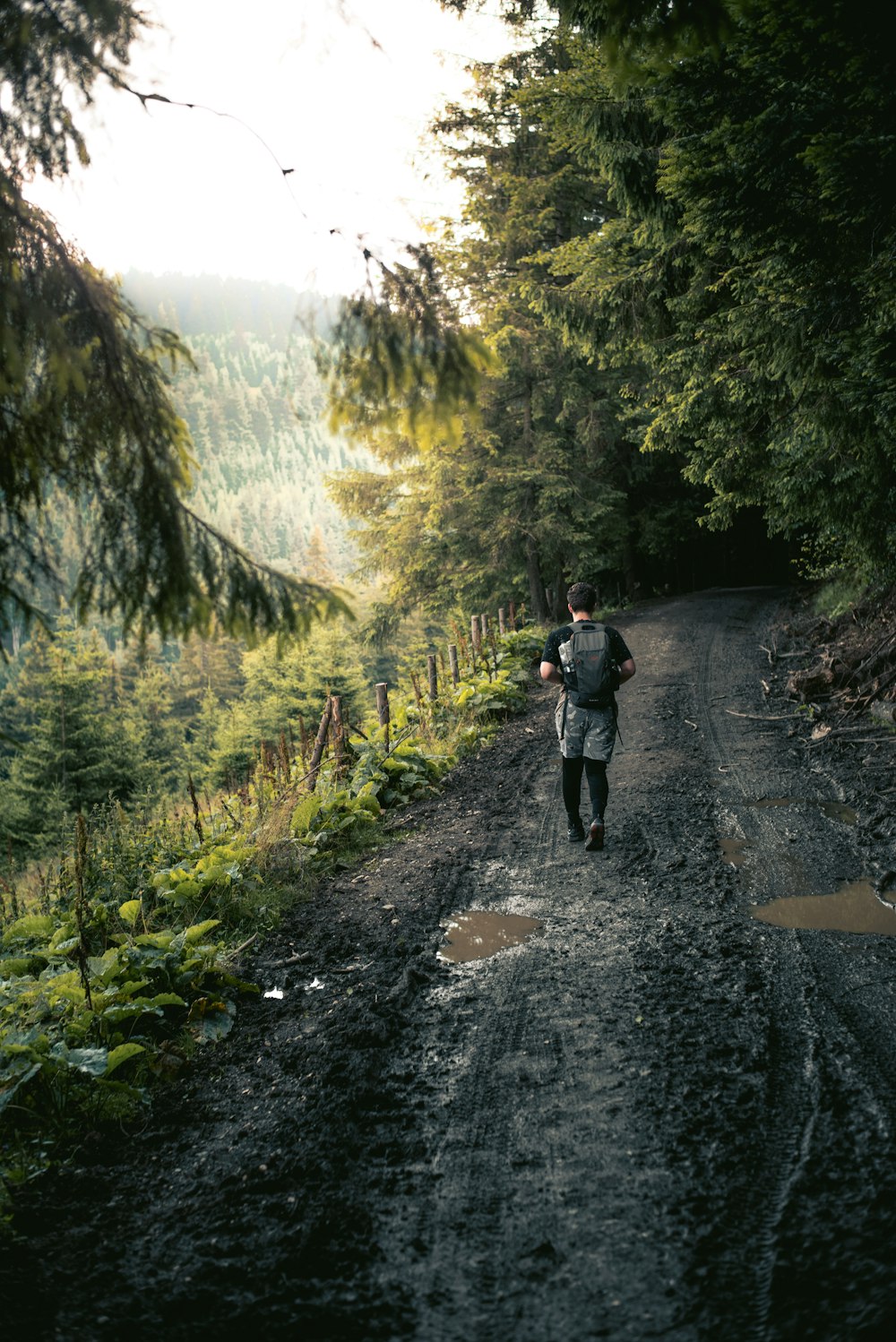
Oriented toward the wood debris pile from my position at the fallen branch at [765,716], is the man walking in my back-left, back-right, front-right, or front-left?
back-right

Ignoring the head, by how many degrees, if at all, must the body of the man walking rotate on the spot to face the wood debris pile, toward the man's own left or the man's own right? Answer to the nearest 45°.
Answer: approximately 45° to the man's own right

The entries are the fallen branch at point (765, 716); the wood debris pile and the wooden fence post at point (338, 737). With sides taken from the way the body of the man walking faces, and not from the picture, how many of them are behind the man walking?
0

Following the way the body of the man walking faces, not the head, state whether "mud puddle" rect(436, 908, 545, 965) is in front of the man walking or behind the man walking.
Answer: behind

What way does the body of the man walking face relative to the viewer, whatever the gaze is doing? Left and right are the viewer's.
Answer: facing away from the viewer

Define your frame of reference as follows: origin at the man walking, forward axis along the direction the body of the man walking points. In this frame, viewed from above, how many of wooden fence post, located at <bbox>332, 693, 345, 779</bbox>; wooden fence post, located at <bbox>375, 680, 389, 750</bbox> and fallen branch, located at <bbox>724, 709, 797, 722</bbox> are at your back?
0

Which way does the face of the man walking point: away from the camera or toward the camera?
away from the camera

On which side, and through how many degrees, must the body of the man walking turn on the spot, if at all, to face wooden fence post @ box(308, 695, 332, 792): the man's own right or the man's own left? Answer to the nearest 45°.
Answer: approximately 45° to the man's own left

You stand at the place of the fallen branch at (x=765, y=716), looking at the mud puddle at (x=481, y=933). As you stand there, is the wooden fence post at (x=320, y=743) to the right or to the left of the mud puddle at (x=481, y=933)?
right

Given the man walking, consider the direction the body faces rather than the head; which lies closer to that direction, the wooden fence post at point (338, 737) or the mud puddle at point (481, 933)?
the wooden fence post

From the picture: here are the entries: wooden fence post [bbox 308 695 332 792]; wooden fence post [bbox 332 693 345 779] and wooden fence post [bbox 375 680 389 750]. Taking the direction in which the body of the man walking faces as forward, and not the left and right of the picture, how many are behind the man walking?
0

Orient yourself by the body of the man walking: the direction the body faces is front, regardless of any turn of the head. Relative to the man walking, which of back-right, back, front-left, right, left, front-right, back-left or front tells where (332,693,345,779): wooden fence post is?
front-left

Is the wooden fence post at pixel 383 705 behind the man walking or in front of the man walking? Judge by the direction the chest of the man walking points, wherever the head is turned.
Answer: in front
